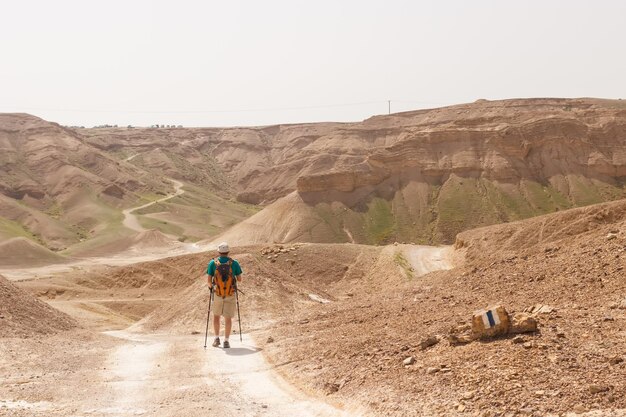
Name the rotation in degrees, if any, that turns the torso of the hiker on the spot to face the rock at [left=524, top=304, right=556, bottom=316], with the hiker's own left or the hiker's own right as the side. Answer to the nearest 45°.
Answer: approximately 135° to the hiker's own right

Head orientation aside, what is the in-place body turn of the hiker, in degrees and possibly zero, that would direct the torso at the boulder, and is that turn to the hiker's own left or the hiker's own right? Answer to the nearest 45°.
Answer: approximately 135° to the hiker's own right

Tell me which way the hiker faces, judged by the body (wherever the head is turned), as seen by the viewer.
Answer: away from the camera

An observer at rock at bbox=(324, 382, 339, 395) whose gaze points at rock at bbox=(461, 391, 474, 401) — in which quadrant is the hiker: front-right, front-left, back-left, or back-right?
back-left

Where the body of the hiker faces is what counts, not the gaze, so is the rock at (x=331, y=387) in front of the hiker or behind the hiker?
behind

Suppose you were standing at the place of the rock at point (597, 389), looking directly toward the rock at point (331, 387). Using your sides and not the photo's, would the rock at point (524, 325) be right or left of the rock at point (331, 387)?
right

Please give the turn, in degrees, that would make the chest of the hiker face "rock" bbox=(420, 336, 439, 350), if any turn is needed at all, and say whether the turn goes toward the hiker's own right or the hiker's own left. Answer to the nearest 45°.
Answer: approximately 135° to the hiker's own right

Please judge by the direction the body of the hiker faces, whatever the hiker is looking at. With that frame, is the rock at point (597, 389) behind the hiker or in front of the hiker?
behind
